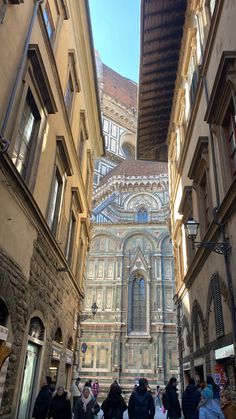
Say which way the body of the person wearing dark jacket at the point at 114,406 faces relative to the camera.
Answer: away from the camera

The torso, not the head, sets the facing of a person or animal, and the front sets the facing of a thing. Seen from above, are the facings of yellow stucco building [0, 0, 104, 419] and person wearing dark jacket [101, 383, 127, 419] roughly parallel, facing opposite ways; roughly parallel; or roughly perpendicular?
roughly perpendicular

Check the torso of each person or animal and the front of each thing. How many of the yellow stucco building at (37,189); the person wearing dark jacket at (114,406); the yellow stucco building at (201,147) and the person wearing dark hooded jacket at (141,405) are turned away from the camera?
2

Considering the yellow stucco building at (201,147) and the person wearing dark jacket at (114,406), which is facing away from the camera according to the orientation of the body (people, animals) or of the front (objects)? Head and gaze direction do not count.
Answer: the person wearing dark jacket

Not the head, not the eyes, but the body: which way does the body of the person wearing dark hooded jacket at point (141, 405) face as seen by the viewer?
away from the camera

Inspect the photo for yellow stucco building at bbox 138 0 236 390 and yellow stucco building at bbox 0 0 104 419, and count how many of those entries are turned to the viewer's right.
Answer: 1

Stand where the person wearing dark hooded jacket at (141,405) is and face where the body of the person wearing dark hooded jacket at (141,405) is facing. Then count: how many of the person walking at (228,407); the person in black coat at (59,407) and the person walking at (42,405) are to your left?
2

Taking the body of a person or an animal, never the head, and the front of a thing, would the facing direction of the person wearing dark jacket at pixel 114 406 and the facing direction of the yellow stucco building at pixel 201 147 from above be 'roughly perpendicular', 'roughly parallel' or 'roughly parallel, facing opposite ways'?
roughly perpendicular

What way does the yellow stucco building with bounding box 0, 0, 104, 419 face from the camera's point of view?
to the viewer's right

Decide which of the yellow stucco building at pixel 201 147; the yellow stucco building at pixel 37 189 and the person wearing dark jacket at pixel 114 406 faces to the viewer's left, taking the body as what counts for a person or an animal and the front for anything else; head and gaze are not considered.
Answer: the yellow stucco building at pixel 201 147

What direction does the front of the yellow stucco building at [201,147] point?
to the viewer's left

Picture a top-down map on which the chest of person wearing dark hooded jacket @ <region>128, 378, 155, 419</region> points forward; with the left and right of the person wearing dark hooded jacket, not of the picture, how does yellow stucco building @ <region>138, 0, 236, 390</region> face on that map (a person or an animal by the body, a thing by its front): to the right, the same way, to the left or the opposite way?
to the left
